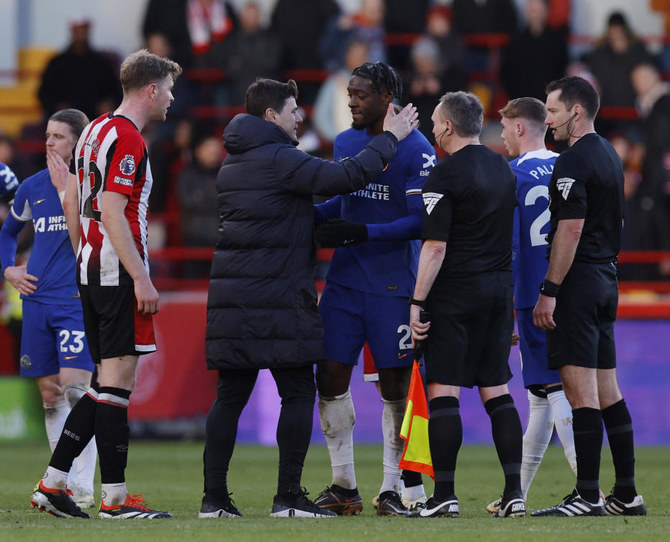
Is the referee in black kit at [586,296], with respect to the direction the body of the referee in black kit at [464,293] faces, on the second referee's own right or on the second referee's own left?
on the second referee's own right

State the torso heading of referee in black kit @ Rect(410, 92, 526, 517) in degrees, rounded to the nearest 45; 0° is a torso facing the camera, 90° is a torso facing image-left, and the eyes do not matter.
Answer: approximately 135°

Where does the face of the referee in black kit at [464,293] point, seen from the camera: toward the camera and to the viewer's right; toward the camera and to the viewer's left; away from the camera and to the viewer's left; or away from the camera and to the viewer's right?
away from the camera and to the viewer's left

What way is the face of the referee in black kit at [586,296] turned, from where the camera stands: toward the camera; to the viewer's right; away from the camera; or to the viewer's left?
to the viewer's left
